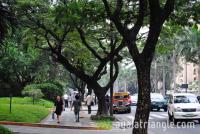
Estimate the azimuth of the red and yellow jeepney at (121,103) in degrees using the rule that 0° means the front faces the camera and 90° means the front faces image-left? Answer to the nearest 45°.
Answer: approximately 0°

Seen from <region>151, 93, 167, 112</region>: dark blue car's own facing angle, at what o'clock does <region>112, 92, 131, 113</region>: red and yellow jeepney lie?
<region>112, 92, 131, 113</region>: red and yellow jeepney is roughly at 3 o'clock from <region>151, 93, 167, 112</region>: dark blue car.

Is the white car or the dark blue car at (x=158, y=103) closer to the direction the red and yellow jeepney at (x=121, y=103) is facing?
the white car

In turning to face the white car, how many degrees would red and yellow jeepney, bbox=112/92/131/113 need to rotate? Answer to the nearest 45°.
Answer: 0° — it already faces it

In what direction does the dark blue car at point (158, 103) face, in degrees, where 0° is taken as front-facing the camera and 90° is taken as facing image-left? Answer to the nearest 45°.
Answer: approximately 315°

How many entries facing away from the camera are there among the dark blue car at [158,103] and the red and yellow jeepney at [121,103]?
0

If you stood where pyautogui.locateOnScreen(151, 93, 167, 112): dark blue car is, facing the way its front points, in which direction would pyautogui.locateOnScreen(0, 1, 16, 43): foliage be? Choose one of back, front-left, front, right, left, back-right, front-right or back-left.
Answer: front-right

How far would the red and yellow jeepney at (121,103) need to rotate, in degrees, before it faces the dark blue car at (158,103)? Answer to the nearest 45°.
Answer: approximately 135° to its left
